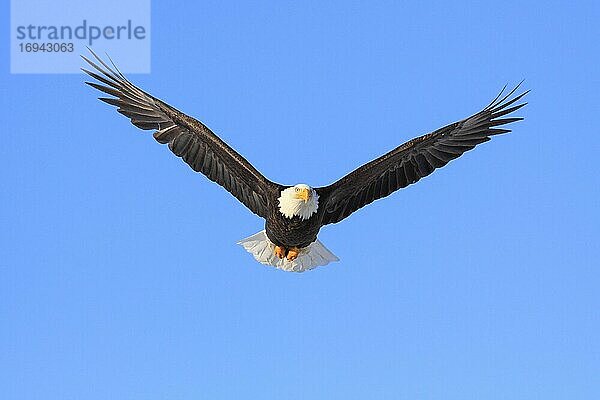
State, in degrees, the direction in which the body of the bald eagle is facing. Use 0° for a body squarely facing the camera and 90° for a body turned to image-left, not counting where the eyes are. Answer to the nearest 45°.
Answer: approximately 0°
